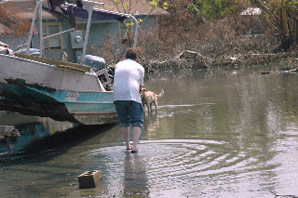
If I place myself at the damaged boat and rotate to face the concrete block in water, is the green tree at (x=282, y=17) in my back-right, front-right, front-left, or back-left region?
back-left

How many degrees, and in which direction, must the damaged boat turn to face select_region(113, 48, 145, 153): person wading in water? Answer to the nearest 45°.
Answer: approximately 180°
